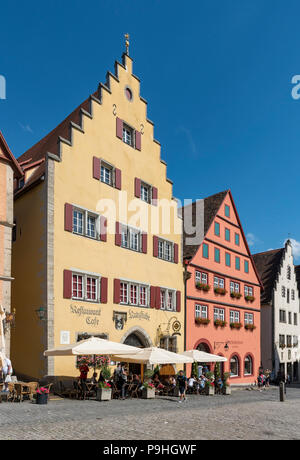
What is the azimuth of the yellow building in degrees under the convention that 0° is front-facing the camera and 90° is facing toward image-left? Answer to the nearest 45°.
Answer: approximately 315°

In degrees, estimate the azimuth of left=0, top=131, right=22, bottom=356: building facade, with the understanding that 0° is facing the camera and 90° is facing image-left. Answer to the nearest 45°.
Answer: approximately 315°

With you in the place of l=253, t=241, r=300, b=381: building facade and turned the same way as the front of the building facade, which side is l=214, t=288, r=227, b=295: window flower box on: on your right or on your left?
on your right

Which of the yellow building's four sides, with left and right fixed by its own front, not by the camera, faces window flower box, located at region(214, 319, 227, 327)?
left

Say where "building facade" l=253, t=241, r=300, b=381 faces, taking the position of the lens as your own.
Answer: facing the viewer and to the right of the viewer

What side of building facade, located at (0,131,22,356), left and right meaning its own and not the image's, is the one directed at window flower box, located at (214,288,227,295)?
left

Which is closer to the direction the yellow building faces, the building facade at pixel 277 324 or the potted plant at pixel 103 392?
the potted plant

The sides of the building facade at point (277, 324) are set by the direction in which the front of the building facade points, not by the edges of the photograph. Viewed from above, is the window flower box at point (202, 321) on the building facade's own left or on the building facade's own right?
on the building facade's own right

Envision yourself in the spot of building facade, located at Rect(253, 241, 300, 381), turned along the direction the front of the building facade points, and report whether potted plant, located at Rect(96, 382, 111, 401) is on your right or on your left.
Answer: on your right

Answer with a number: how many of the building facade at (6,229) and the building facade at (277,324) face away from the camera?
0

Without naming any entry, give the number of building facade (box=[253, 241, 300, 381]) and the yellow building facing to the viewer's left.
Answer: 0
